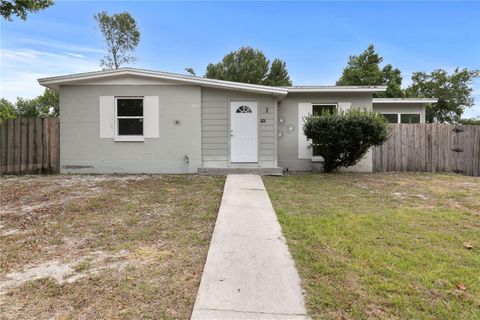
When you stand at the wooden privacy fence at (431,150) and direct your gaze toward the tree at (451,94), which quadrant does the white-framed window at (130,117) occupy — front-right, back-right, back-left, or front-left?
back-left

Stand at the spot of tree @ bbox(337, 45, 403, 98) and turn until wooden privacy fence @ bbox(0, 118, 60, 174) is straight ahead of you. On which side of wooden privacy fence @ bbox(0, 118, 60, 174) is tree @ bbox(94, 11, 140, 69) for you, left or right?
right

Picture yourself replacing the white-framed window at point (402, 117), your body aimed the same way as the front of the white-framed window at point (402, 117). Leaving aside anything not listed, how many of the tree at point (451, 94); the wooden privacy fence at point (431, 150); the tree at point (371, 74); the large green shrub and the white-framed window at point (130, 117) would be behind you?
2

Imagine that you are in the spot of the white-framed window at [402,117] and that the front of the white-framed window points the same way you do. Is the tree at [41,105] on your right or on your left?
on your right

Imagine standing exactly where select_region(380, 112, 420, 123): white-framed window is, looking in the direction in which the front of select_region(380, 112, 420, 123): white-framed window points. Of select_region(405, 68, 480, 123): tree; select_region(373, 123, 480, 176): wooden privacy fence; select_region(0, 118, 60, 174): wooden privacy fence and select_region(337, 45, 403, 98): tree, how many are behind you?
2

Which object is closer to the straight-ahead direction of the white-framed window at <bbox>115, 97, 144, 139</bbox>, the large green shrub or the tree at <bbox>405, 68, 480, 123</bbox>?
the large green shrub

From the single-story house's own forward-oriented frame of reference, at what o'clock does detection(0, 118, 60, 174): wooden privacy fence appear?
The wooden privacy fence is roughly at 3 o'clock from the single-story house.

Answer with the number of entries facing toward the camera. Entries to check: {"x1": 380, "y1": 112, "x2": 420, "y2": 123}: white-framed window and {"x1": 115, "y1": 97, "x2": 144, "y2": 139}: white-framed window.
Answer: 2

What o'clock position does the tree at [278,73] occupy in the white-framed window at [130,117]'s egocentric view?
The tree is roughly at 7 o'clock from the white-framed window.

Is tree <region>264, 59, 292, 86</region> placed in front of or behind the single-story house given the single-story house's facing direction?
behind

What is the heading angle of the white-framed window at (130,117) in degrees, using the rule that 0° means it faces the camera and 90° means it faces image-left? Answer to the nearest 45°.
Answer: approximately 0°
